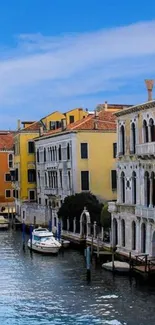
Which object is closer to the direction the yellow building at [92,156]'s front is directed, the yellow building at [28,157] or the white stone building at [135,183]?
the white stone building

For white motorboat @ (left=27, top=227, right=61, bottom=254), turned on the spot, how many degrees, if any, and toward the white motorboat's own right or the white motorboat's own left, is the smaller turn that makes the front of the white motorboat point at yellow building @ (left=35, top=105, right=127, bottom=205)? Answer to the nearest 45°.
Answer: approximately 90° to the white motorboat's own left

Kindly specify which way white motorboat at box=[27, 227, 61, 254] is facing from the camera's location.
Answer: facing the viewer and to the right of the viewer

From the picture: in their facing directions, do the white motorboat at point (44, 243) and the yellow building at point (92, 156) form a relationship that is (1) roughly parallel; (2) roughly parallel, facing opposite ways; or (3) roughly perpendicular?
roughly perpendicular

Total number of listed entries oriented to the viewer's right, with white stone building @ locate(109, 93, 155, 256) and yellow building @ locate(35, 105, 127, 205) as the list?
0

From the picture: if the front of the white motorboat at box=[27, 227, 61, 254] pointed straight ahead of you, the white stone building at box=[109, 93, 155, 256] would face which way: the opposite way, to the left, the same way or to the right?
to the right

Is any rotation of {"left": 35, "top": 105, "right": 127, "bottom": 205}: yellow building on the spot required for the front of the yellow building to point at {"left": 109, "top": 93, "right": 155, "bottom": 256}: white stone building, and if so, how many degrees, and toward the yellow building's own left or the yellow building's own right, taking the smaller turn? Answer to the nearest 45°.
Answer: approximately 45° to the yellow building's own left

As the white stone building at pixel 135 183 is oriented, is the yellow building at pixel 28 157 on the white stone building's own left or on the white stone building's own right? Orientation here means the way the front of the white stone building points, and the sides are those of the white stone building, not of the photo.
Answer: on the white stone building's own right

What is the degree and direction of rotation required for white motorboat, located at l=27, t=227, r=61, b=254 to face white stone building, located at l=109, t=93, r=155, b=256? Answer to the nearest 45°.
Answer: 0° — it already faces it

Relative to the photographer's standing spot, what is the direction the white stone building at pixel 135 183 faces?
facing the viewer and to the left of the viewer
